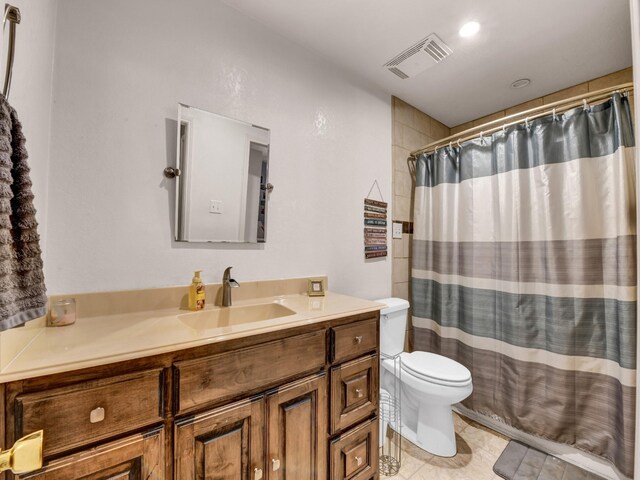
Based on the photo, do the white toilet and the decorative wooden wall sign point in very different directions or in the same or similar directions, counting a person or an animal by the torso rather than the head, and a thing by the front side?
same or similar directions

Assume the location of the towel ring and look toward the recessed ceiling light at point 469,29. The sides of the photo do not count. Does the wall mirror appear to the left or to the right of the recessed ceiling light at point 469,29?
left

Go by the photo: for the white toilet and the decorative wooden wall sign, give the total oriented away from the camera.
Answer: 0

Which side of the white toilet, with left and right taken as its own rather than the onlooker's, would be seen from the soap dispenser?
right

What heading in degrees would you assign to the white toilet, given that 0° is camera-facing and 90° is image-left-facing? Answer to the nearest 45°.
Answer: approximately 315°

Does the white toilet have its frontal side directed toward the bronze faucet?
no

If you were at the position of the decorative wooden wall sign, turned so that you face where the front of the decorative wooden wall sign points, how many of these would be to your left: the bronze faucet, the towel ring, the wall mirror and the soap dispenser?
0

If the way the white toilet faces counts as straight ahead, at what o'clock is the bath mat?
The bath mat is roughly at 10 o'clock from the white toilet.

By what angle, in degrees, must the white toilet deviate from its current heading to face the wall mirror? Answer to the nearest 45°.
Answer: approximately 90° to its right

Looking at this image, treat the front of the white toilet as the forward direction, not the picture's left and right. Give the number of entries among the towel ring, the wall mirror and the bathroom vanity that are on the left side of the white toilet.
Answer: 0

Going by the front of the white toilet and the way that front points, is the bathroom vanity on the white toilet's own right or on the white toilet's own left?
on the white toilet's own right

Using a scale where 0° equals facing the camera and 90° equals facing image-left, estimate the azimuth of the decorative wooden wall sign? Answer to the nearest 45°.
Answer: approximately 315°
